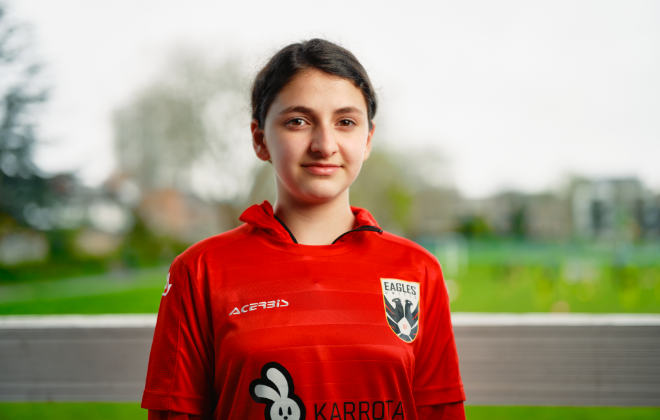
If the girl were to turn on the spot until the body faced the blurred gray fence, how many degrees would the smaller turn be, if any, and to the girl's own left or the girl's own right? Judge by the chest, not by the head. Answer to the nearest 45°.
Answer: approximately 135° to the girl's own left

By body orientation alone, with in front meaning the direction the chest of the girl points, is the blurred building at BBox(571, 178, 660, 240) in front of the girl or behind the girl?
behind

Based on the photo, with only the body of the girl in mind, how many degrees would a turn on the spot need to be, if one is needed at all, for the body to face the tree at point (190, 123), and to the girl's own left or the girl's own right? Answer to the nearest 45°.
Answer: approximately 180°

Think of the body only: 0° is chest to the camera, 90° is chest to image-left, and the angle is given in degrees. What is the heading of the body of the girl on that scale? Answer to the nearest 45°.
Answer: approximately 0°

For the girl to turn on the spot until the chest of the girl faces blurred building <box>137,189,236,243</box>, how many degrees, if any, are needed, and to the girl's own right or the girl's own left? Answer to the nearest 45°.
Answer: approximately 180°
